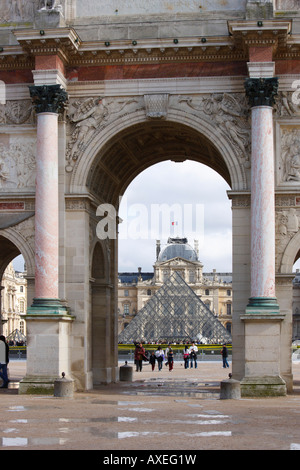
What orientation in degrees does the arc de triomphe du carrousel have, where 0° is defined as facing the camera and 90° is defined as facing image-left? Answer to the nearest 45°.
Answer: approximately 0°
